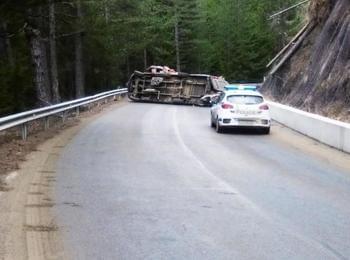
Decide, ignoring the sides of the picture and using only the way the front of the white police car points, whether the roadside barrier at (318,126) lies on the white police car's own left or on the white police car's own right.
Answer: on the white police car's own right

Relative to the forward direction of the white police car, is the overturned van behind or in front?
in front

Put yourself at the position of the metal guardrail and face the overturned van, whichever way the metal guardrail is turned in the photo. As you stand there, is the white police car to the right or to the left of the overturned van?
right

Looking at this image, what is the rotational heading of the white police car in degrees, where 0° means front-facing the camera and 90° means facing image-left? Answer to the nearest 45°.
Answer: approximately 180°

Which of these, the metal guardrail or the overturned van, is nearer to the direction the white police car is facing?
the overturned van

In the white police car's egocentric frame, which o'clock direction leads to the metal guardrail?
The metal guardrail is roughly at 8 o'clock from the white police car.
